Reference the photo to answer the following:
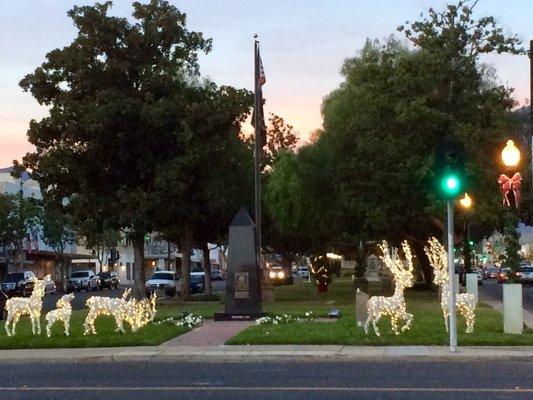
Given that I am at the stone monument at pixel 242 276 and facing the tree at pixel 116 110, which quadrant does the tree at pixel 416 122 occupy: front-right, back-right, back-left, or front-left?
front-right

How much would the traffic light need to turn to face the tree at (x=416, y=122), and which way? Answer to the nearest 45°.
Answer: approximately 180°

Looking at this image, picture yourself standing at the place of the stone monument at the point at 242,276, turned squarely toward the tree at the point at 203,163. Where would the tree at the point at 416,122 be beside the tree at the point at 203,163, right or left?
right

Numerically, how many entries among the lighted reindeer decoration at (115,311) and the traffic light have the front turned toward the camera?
1

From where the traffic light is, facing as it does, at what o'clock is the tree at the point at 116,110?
The tree is roughly at 5 o'clock from the traffic light.

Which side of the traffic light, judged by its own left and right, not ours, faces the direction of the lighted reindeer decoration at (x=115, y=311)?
right

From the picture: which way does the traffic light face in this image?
toward the camera
